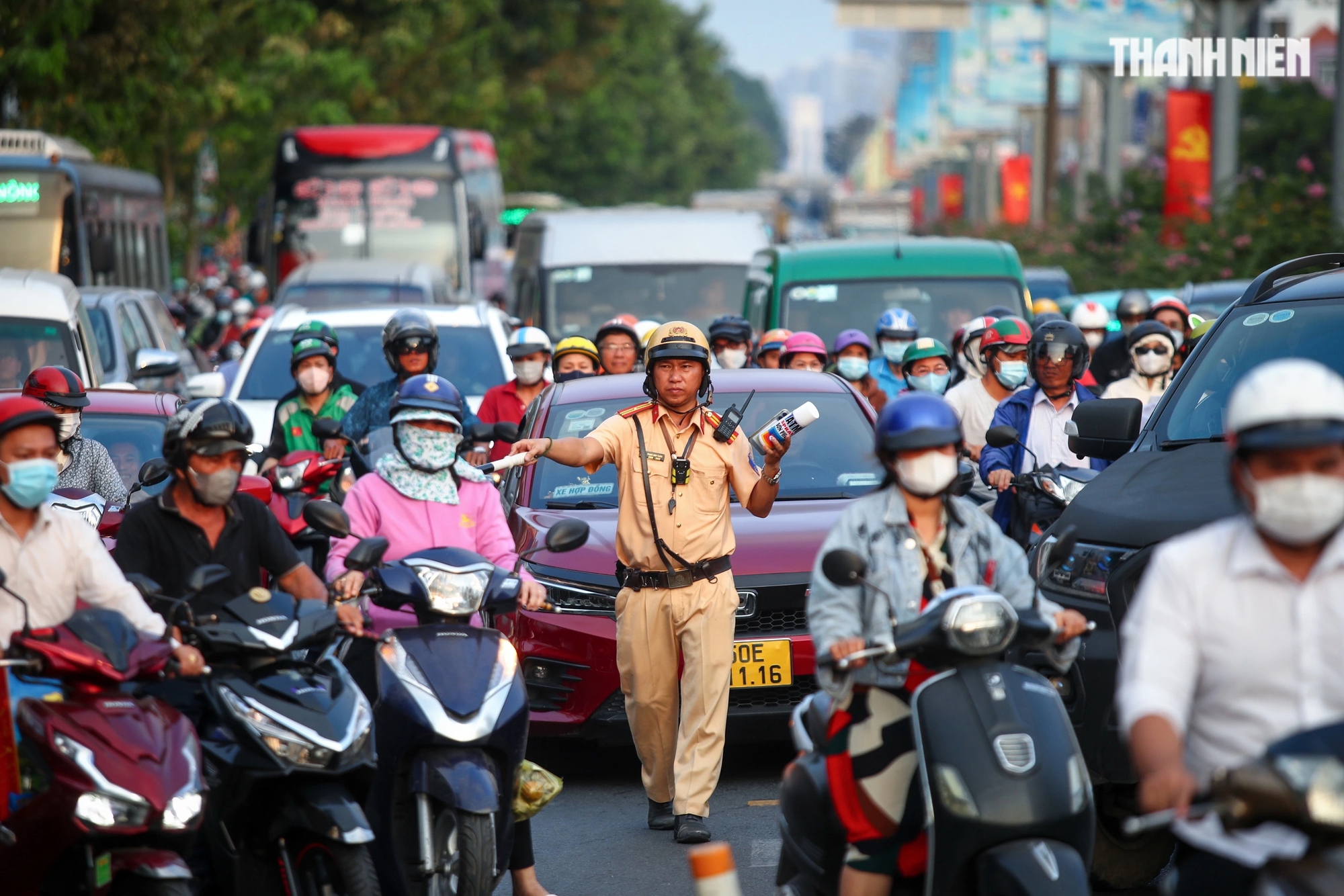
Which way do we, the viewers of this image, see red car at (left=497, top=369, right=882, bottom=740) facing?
facing the viewer

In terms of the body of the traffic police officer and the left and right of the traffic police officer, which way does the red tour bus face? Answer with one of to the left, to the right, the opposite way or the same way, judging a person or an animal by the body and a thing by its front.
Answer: the same way

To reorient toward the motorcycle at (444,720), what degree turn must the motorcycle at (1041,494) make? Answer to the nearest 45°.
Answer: approximately 90° to its right

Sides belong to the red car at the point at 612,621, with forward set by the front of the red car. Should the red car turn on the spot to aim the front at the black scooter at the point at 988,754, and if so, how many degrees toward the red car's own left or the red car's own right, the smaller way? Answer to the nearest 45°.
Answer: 0° — it already faces it

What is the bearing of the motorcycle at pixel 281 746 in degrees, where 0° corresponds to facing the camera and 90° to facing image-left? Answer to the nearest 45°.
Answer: approximately 315°

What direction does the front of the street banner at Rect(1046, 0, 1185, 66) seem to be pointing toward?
toward the camera

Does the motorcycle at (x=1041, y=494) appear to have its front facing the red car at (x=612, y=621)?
no

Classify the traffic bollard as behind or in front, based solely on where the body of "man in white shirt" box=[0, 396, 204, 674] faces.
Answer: in front

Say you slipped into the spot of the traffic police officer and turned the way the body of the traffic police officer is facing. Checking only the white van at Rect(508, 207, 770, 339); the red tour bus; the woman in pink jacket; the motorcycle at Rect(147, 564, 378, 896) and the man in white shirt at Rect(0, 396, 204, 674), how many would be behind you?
2

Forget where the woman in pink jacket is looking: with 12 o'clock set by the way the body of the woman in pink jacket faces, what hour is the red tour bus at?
The red tour bus is roughly at 6 o'clock from the woman in pink jacket.

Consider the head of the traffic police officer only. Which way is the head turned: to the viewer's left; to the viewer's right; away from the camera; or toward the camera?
toward the camera

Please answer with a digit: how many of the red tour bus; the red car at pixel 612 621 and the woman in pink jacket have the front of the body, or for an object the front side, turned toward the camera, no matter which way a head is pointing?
3

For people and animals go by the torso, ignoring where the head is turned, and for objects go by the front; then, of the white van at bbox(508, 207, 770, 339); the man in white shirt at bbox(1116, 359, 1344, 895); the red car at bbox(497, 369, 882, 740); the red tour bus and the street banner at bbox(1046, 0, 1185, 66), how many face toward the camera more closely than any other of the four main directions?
5

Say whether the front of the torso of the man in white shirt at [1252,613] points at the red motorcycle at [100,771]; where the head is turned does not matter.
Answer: no

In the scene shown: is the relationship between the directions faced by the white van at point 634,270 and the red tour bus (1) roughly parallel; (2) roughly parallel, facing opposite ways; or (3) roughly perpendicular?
roughly parallel

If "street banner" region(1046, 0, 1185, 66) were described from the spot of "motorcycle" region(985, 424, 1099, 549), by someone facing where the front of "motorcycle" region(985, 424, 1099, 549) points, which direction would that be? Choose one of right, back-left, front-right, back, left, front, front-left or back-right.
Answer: back-left

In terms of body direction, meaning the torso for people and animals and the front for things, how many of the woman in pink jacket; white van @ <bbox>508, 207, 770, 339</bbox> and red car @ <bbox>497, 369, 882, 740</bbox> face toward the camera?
3

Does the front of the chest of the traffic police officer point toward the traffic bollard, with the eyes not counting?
yes

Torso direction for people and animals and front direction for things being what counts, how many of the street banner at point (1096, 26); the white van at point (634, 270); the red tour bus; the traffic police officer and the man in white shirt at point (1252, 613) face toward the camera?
5

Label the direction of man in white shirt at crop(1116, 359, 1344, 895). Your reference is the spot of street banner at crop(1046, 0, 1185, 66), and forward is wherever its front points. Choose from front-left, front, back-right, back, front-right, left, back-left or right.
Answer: front

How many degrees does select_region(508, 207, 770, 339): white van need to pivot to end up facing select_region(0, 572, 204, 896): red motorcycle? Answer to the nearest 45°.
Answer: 0° — it already faces it

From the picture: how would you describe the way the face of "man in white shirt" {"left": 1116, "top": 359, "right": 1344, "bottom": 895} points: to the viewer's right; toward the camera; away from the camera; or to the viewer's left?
toward the camera

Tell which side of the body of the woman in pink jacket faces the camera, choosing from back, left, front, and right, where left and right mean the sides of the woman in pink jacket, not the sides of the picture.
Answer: front
